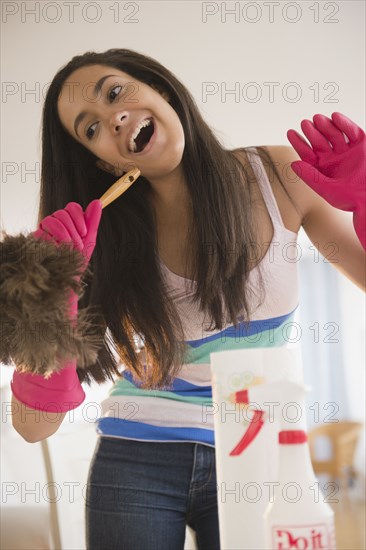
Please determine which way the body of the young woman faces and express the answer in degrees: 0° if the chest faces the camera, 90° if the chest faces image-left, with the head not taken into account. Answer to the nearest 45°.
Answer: approximately 0°
